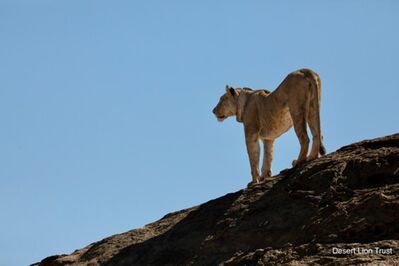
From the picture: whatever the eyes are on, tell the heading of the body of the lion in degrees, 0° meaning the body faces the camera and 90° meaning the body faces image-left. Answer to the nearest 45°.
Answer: approximately 135°
